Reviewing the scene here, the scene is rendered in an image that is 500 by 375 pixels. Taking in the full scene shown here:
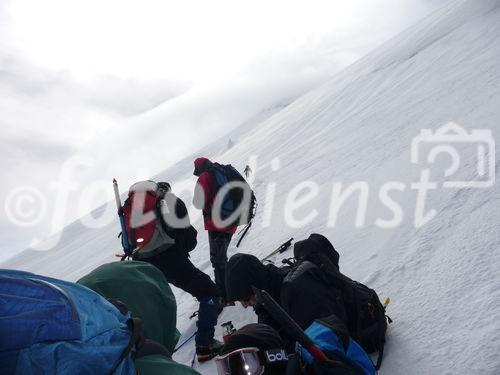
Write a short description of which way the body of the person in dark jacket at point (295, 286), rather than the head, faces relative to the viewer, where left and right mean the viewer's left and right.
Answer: facing to the left of the viewer

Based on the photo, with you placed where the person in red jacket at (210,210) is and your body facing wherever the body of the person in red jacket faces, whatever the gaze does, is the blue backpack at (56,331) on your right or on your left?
on your left

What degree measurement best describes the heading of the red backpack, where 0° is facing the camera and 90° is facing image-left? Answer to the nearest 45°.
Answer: approximately 45°

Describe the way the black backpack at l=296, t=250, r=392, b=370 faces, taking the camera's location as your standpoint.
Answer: facing to the right of the viewer

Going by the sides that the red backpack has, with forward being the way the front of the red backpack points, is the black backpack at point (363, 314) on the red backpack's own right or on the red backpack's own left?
on the red backpack's own left

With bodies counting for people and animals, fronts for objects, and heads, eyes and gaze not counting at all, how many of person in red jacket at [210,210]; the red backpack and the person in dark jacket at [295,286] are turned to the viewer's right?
0

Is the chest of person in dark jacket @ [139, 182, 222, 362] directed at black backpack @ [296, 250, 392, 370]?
no

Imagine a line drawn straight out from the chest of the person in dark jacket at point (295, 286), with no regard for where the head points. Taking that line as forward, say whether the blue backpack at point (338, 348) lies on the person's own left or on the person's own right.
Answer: on the person's own left
